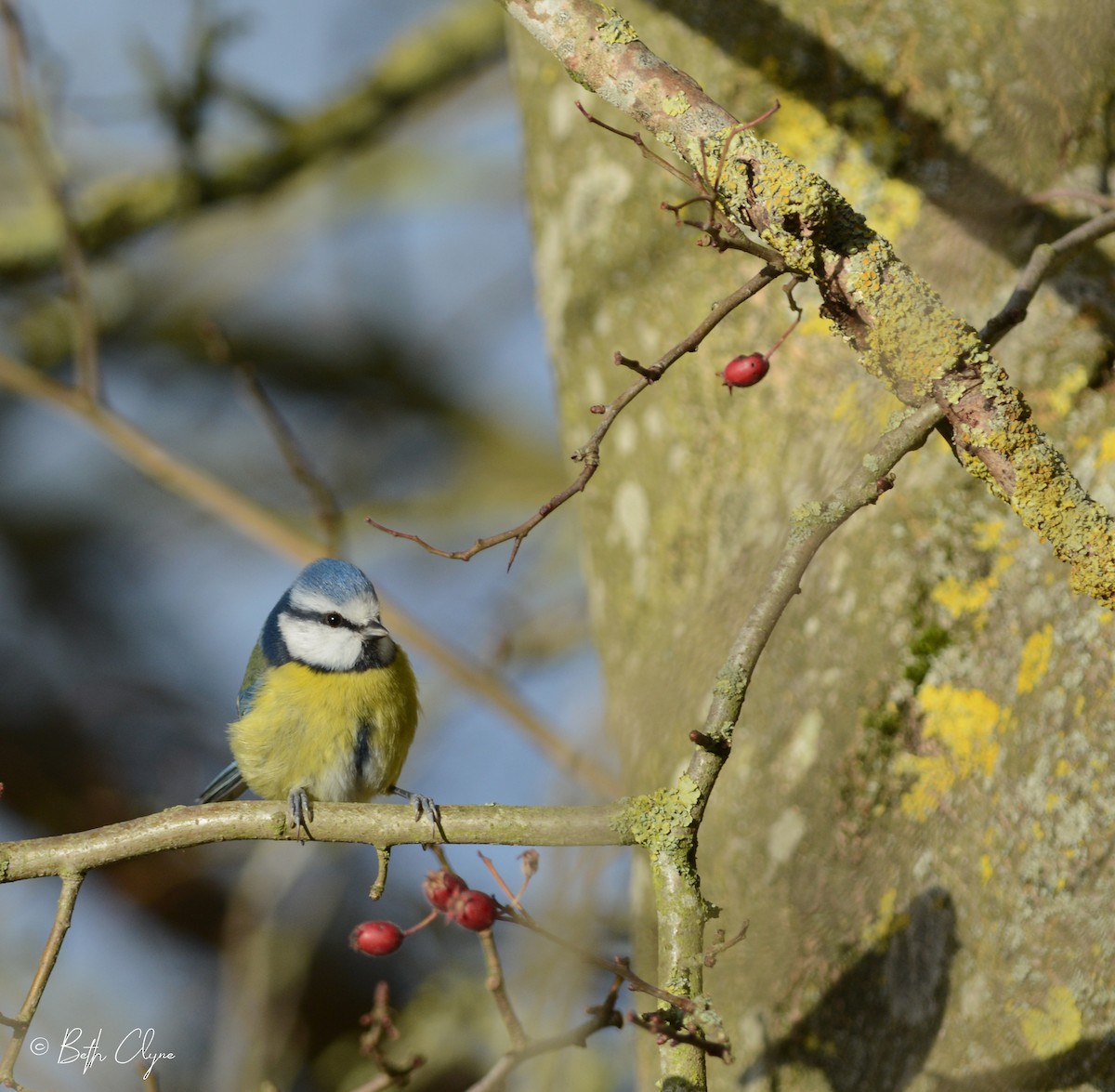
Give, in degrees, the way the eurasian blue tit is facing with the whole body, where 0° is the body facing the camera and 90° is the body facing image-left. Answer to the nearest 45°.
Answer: approximately 315°
